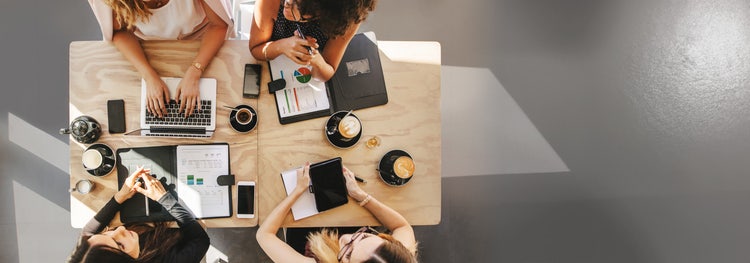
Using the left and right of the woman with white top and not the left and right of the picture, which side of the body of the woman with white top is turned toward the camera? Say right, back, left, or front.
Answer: front

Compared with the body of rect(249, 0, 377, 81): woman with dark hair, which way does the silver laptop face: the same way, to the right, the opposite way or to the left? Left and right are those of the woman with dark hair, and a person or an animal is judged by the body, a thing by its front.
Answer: the opposite way

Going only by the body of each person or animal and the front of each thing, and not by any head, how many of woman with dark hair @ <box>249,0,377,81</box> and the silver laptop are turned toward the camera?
1

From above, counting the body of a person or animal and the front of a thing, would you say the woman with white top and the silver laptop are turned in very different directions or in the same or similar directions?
very different directions

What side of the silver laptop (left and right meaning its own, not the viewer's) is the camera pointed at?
back
